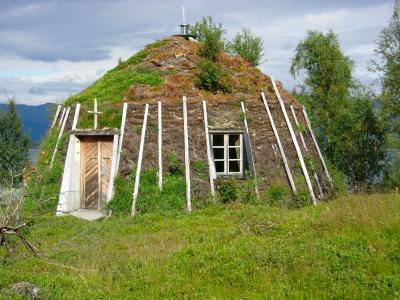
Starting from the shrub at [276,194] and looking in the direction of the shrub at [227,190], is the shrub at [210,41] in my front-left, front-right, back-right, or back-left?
front-right

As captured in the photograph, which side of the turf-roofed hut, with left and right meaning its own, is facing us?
front

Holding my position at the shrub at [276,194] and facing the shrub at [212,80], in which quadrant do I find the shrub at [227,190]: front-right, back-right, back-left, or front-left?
front-left
